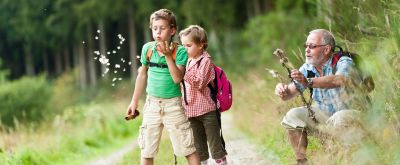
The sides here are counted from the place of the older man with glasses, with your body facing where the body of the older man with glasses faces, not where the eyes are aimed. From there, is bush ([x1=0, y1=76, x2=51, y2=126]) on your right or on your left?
on your right

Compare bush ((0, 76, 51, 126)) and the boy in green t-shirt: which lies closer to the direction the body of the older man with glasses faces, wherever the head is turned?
the boy in green t-shirt

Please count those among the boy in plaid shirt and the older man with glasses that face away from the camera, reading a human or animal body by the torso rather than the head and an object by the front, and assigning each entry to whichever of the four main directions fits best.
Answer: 0

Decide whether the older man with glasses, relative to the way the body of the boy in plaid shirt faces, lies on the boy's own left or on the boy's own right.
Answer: on the boy's own left

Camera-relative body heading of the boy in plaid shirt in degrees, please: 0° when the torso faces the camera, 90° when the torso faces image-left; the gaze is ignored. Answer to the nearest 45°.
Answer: approximately 45°

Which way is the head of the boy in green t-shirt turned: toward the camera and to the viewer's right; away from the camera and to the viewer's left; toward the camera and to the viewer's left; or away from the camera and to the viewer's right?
toward the camera and to the viewer's left

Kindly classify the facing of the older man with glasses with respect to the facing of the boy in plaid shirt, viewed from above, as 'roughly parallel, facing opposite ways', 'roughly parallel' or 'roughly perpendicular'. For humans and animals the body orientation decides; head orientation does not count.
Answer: roughly parallel

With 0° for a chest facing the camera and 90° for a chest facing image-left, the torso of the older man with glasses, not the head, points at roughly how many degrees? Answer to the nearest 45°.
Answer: approximately 45°

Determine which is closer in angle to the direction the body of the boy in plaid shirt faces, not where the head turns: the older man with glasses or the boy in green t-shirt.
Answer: the boy in green t-shirt

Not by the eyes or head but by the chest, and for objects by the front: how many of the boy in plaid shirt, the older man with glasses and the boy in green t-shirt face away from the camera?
0

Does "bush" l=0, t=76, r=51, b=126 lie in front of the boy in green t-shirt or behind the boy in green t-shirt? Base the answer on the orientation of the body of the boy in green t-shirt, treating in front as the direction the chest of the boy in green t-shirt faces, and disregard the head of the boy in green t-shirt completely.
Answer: behind

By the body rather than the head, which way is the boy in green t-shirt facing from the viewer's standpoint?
toward the camera
